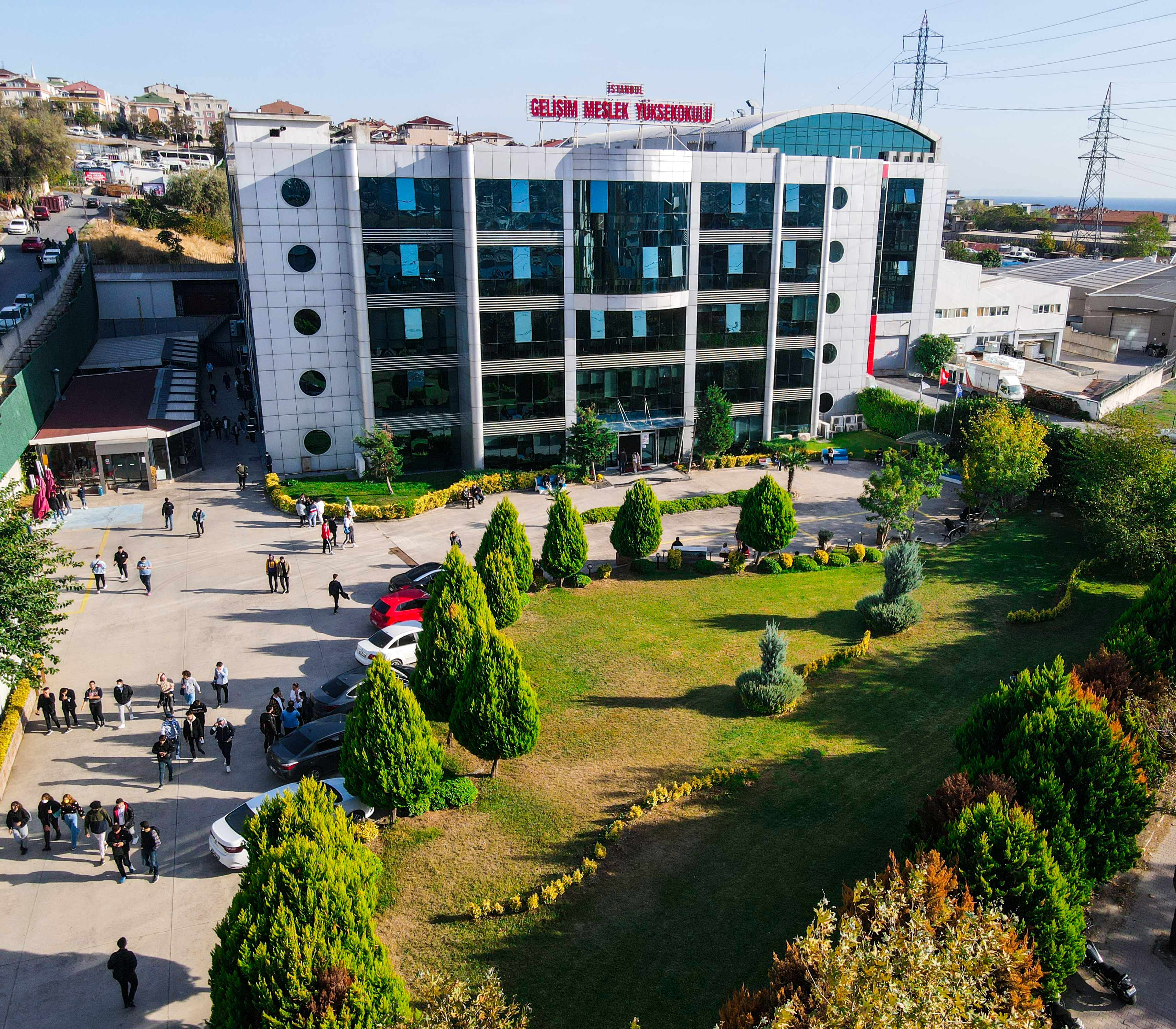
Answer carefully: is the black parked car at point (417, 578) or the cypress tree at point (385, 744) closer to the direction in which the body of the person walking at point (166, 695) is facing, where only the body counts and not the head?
the cypress tree

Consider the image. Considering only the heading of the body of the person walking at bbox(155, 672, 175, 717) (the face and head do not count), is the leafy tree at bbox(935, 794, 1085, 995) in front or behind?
in front

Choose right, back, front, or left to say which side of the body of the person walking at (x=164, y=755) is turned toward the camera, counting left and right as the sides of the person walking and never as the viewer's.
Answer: front

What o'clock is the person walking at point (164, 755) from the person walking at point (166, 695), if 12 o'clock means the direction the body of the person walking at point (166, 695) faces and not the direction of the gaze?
the person walking at point (164, 755) is roughly at 12 o'clock from the person walking at point (166, 695).

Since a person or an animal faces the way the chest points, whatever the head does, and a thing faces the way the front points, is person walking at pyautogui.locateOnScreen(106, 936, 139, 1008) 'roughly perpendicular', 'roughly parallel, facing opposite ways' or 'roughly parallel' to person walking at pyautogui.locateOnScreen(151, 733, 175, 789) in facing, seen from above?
roughly parallel, facing opposite ways

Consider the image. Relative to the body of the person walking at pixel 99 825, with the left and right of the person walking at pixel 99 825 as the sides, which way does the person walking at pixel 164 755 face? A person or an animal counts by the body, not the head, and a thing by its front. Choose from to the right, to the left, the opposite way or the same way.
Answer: the same way

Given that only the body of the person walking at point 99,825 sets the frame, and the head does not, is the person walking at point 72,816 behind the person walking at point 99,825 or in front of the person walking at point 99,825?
behind

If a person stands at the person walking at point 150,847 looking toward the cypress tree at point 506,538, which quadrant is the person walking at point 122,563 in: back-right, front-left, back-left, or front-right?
front-left

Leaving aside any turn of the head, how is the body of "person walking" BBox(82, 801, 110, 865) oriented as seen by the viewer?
toward the camera

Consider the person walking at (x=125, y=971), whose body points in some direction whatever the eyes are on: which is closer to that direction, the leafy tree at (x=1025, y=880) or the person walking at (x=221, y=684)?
the person walking

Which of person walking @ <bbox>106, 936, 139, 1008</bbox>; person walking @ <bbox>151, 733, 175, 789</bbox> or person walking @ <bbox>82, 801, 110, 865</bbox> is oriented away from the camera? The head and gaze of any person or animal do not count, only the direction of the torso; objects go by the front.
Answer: person walking @ <bbox>106, 936, 139, 1008</bbox>
